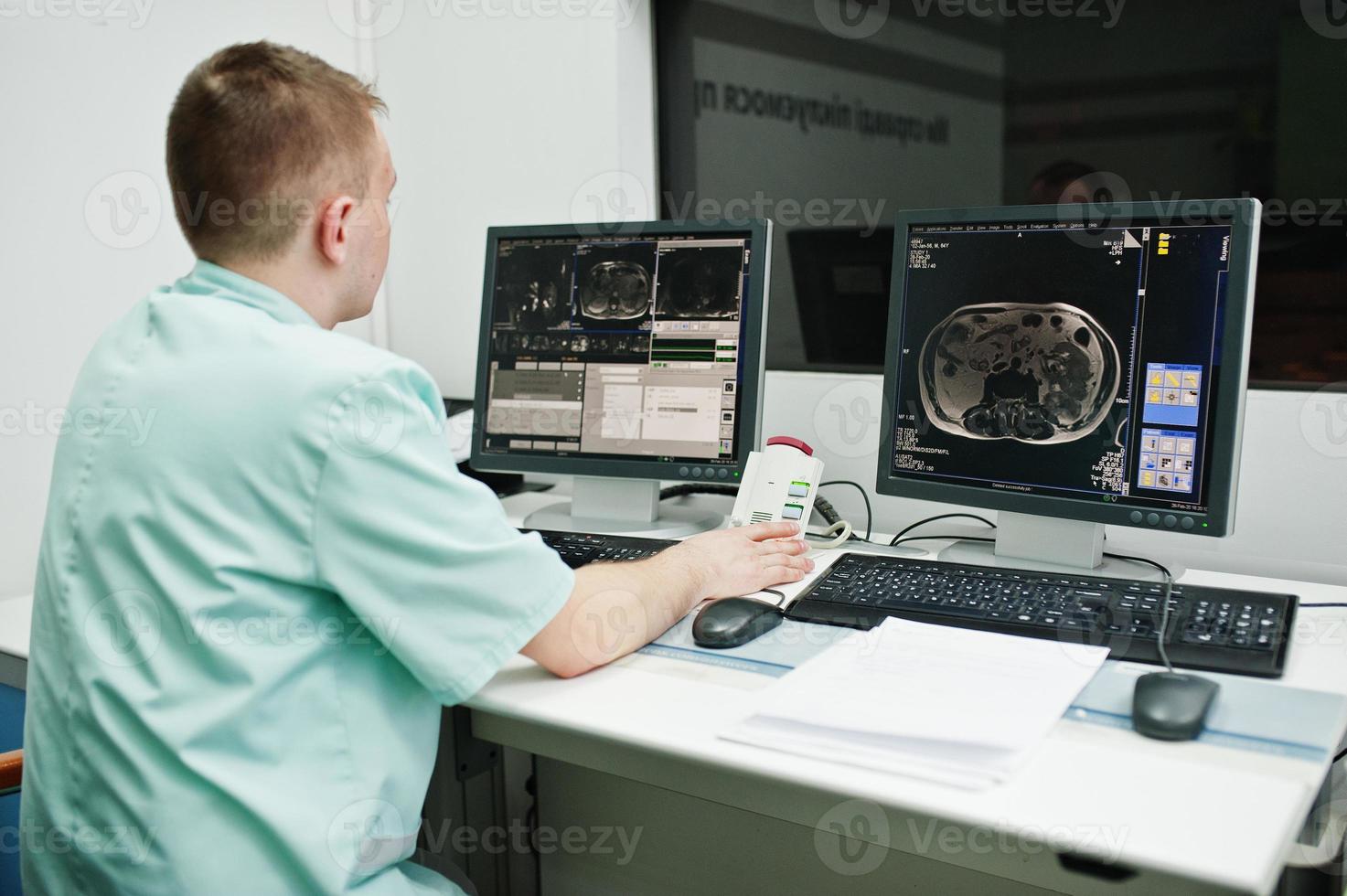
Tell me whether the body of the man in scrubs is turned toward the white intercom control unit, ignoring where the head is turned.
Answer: yes

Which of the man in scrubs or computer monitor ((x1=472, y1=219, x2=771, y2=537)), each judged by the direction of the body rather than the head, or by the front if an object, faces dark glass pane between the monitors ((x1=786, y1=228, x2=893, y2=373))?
the man in scrubs

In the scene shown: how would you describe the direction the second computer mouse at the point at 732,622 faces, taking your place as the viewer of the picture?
facing away from the viewer and to the right of the viewer

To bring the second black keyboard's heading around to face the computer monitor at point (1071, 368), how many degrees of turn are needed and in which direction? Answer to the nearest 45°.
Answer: approximately 135° to its left

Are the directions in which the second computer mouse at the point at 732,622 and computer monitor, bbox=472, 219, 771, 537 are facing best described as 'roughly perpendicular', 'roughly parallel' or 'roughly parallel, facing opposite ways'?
roughly parallel, facing opposite ways

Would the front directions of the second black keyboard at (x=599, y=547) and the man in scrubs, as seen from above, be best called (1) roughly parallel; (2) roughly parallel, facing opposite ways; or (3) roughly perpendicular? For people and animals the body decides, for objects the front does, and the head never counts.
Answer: roughly parallel, facing opposite ways

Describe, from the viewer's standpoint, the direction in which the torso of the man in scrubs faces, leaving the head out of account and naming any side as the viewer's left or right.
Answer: facing away from the viewer and to the right of the viewer

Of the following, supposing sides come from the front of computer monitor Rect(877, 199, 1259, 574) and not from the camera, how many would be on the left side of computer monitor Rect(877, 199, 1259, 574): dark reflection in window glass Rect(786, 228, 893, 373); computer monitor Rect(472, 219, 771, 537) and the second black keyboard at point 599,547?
0

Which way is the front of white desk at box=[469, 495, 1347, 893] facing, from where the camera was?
facing the viewer and to the left of the viewer

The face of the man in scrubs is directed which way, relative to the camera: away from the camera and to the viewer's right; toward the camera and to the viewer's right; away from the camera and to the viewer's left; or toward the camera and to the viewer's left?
away from the camera and to the viewer's right

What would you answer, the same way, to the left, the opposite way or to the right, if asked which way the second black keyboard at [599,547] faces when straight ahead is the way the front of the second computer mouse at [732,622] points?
the opposite way
